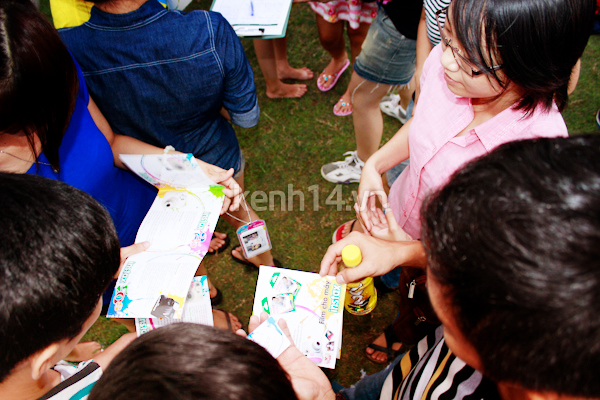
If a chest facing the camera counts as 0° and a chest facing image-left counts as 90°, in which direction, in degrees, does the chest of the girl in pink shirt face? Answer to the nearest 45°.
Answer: approximately 45°

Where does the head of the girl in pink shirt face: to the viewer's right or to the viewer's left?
to the viewer's left
